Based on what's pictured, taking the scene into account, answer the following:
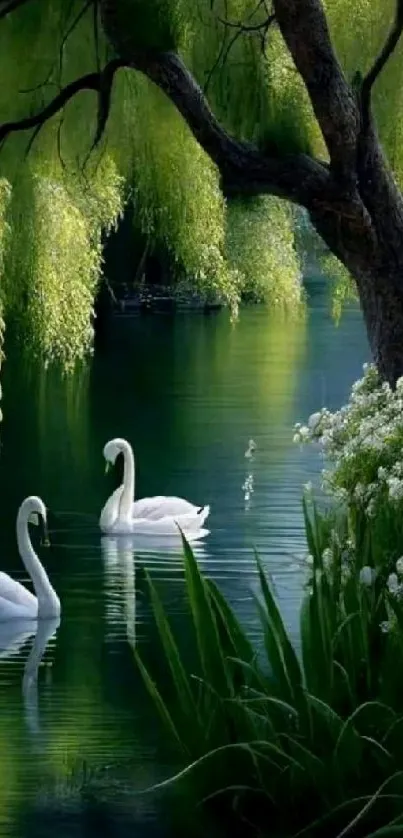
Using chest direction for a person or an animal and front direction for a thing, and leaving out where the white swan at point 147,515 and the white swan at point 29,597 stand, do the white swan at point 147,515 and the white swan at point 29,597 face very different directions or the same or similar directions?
very different directions

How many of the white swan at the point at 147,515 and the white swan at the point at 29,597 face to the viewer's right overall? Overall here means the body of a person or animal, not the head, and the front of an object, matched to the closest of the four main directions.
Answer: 1

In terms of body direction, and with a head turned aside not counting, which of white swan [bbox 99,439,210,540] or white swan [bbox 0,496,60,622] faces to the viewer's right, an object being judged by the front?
white swan [bbox 0,496,60,622]

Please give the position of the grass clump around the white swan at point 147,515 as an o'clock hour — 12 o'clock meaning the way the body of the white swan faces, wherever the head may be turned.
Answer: The grass clump is roughly at 9 o'clock from the white swan.

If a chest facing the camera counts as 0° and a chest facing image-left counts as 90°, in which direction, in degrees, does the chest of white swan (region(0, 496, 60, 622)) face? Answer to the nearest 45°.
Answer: approximately 270°

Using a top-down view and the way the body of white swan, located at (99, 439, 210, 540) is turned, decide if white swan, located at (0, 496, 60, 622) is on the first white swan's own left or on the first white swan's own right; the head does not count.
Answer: on the first white swan's own left

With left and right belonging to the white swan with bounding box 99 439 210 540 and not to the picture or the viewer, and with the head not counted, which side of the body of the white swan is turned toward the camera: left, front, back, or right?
left
